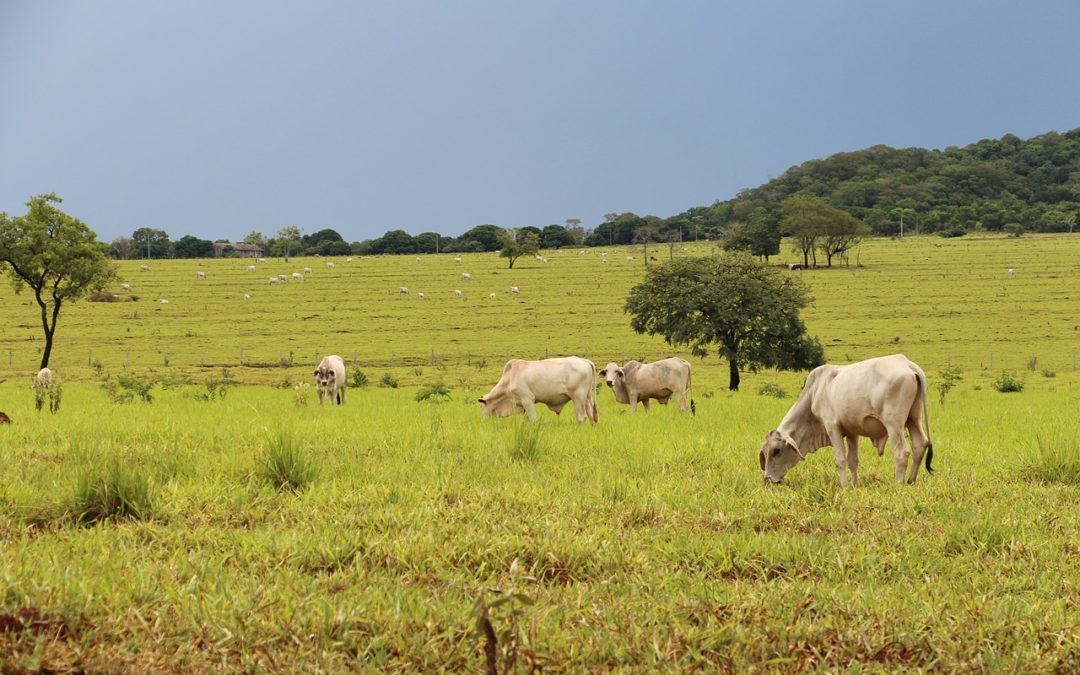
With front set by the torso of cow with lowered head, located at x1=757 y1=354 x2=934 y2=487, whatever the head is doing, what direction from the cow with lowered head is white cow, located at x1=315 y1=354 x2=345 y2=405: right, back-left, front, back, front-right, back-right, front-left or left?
front-right

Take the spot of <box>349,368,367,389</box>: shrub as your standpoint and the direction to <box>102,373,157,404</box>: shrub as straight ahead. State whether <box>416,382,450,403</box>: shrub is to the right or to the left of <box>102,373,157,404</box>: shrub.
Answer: left

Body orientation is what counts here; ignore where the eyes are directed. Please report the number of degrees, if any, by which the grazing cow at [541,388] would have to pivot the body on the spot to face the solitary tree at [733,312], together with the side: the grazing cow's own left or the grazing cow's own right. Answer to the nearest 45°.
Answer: approximately 90° to the grazing cow's own right

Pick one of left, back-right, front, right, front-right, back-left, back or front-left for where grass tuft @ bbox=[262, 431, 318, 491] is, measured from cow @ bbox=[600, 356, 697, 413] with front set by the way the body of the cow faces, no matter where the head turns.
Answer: left

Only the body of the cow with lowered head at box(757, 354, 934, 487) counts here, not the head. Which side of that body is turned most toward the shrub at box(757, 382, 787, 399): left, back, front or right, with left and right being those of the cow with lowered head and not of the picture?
right

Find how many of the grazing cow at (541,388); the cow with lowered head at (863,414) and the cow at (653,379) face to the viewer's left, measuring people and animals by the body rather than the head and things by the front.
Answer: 3

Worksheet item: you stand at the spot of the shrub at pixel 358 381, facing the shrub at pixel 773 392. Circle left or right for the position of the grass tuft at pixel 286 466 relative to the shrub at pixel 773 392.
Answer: right

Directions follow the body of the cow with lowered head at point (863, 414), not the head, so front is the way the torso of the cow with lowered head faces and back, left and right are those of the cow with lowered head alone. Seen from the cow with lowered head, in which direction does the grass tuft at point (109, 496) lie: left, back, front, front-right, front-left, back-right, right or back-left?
front-left

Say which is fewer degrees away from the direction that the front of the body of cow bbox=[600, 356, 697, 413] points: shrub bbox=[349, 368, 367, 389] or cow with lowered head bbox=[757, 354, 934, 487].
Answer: the shrub

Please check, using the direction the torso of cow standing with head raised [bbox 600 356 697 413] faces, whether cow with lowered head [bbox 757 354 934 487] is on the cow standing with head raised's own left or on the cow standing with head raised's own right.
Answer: on the cow standing with head raised's own left

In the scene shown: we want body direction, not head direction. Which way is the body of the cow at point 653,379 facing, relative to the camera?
to the viewer's left

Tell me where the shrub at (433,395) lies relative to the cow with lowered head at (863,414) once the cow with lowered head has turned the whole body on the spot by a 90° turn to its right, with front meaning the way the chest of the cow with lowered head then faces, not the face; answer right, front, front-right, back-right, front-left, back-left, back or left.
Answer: front-left

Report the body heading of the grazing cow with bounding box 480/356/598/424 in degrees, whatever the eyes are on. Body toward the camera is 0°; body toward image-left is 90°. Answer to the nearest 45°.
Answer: approximately 90°

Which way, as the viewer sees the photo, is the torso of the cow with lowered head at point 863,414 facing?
to the viewer's left
